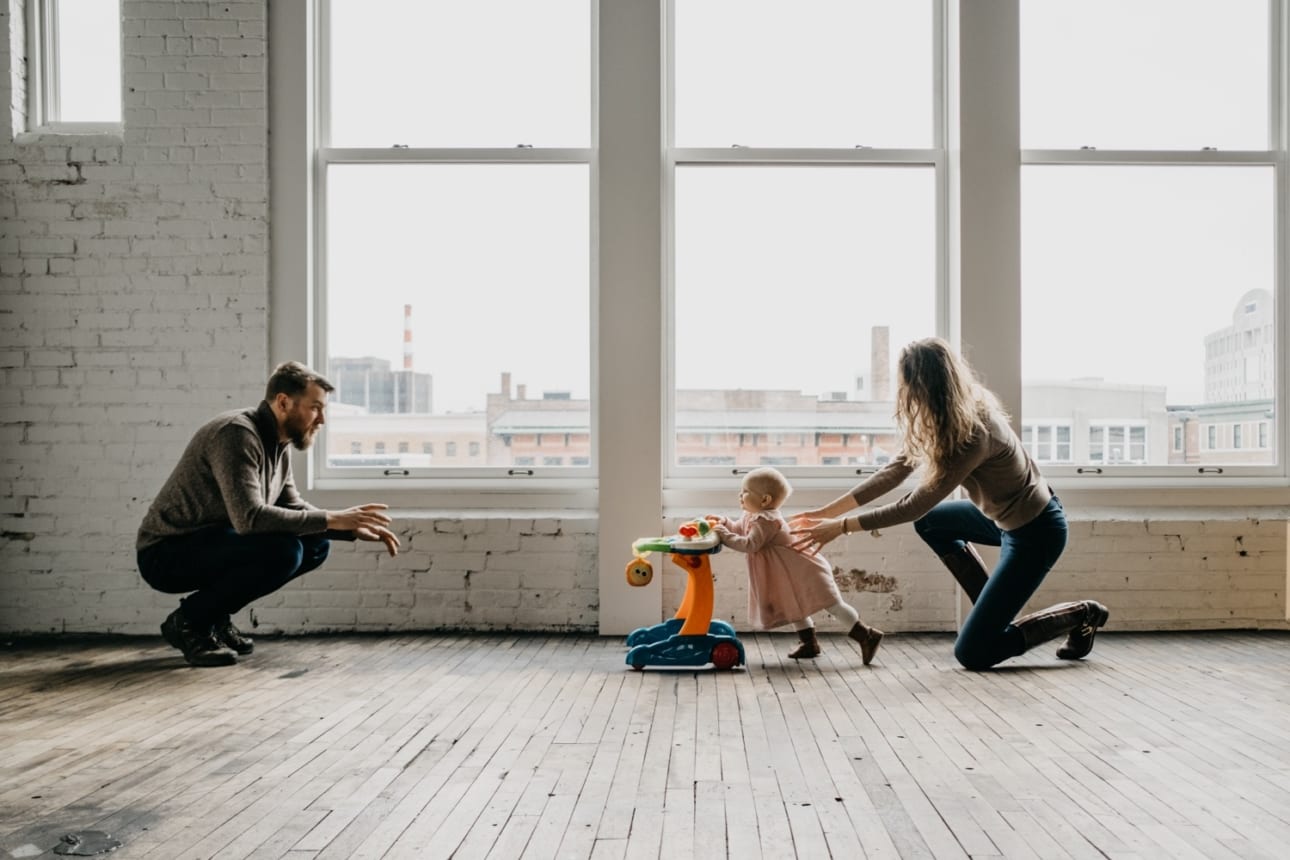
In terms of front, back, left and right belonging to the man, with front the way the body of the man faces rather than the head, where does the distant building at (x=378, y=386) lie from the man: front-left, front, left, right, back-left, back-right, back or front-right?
front-left

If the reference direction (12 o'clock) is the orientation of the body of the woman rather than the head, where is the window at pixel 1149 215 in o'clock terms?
The window is roughly at 4 o'clock from the woman.

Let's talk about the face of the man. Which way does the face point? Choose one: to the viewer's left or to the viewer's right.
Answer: to the viewer's right

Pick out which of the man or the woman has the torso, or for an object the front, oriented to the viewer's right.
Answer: the man

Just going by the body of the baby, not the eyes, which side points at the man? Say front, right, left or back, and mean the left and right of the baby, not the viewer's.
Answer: front

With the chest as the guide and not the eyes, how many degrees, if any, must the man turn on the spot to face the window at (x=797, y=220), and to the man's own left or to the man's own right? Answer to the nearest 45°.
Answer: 0° — they already face it

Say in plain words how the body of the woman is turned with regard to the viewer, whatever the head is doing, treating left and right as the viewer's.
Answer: facing to the left of the viewer

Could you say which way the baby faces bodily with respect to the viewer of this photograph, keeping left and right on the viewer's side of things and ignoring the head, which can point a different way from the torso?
facing to the left of the viewer

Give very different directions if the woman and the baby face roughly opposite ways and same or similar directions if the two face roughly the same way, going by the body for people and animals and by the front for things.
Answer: same or similar directions

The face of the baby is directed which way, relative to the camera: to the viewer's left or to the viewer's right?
to the viewer's left

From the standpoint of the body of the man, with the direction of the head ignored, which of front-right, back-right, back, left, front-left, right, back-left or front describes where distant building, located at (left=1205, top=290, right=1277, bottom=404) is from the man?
front

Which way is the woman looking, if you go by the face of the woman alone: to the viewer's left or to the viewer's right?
to the viewer's left

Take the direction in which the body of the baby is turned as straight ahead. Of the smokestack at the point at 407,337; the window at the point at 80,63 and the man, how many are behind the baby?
0

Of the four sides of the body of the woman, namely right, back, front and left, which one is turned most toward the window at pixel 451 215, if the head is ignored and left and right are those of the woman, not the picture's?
front

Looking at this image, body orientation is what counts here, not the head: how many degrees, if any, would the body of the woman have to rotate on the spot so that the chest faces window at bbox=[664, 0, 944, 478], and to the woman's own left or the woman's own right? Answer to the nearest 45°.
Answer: approximately 45° to the woman's own right

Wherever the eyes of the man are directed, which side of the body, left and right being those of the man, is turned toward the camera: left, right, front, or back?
right
